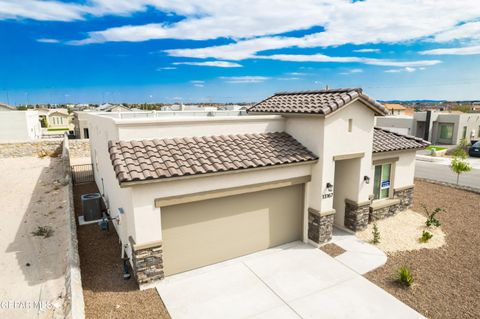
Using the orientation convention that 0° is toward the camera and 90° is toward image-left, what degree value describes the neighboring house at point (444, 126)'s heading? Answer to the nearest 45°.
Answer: approximately 45°

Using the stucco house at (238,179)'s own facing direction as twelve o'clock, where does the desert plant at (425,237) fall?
The desert plant is roughly at 10 o'clock from the stucco house.

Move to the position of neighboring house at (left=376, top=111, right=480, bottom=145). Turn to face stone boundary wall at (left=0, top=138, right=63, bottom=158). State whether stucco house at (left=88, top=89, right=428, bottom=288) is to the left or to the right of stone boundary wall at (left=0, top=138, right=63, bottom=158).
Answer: left

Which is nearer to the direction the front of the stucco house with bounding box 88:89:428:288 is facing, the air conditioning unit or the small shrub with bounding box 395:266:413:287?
the small shrub

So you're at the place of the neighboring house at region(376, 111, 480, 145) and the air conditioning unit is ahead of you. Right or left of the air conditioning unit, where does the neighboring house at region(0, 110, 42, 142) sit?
right

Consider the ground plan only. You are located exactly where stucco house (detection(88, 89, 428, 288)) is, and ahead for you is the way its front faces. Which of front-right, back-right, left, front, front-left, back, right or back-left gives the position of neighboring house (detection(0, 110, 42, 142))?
back

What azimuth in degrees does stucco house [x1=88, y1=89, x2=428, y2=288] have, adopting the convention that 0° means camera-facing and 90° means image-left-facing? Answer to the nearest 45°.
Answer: approximately 315°
